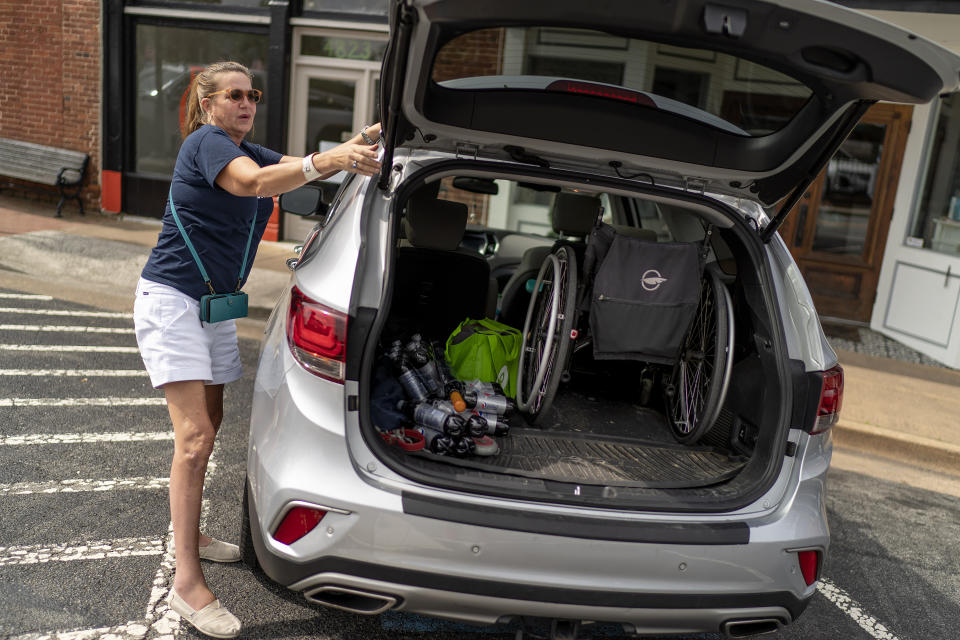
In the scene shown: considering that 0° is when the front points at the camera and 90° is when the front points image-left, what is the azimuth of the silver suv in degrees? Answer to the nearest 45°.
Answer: approximately 180°

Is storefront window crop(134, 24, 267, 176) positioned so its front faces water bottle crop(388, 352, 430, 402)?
yes

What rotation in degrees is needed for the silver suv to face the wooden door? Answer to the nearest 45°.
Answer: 0° — it already faces it

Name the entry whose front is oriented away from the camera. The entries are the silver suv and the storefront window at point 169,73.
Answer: the silver suv

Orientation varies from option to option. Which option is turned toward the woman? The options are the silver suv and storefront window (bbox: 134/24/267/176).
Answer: the storefront window

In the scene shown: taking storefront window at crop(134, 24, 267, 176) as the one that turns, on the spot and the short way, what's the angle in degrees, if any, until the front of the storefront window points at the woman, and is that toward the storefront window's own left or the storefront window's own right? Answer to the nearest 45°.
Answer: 0° — it already faces them

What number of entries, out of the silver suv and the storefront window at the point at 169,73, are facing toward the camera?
1

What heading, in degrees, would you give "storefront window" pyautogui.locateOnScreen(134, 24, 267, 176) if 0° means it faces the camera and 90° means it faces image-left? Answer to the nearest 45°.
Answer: approximately 0°

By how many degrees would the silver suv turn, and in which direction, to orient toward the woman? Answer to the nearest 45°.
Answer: approximately 90° to its left

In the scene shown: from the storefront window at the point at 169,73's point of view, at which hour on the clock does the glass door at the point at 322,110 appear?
The glass door is roughly at 10 o'clock from the storefront window.
